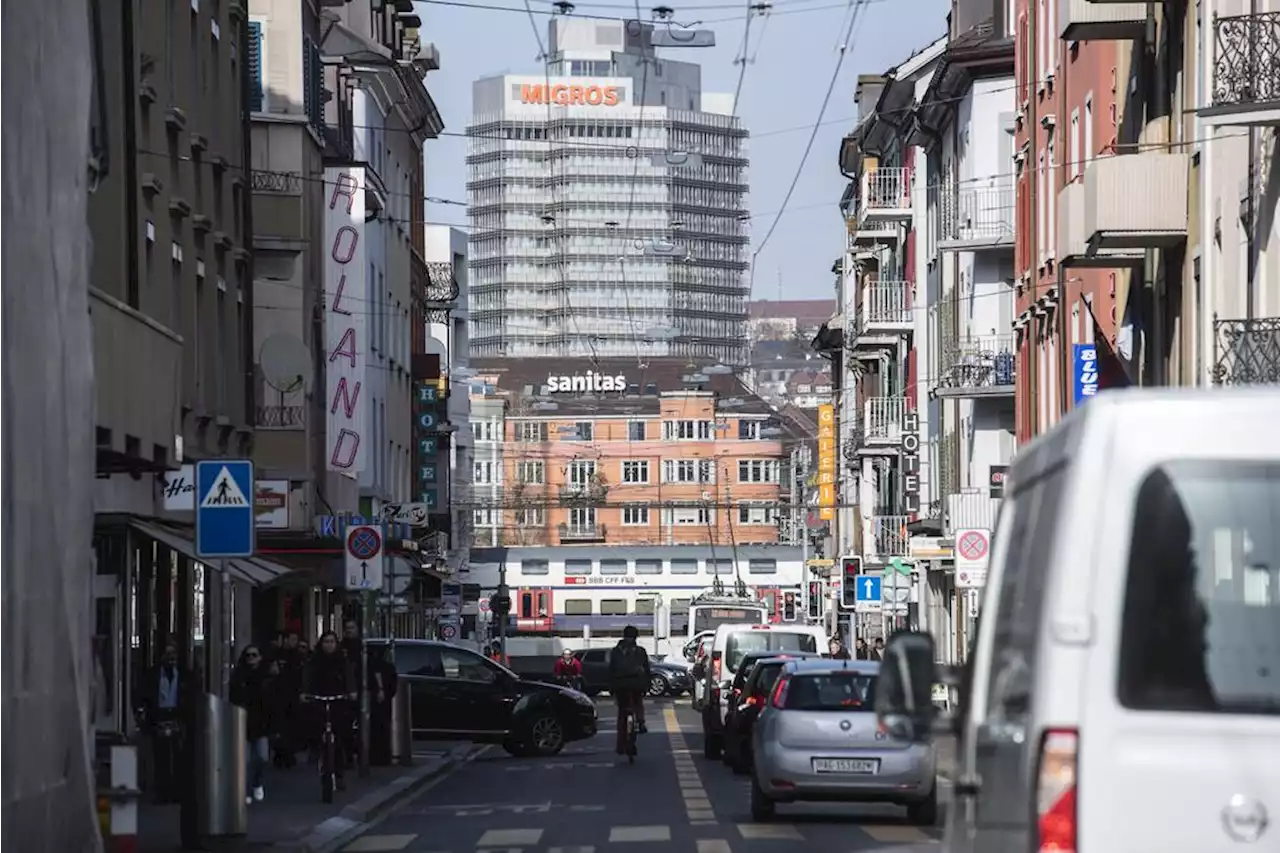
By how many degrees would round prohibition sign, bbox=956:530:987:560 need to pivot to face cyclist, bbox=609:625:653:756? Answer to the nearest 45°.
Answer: approximately 45° to its right

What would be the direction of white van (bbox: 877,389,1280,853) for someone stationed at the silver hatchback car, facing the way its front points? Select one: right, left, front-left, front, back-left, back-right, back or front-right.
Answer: back

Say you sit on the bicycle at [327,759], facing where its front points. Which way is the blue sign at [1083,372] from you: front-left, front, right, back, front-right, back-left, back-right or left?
back-left

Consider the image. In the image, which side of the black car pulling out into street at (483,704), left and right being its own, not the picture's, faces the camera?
right

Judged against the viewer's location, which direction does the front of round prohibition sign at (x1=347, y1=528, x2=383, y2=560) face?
facing the viewer

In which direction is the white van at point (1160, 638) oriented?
away from the camera

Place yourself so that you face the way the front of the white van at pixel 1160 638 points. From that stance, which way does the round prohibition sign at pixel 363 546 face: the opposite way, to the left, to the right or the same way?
the opposite way

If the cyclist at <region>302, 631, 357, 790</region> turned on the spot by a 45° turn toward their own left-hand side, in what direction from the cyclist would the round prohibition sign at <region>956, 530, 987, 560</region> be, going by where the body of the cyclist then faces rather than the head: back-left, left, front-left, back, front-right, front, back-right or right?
left

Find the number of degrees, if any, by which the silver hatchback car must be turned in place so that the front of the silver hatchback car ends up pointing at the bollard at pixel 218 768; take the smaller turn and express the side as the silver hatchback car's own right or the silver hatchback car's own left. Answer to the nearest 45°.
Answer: approximately 135° to the silver hatchback car's own left

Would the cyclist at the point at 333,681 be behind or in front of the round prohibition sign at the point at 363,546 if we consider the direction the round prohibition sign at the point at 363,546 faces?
in front

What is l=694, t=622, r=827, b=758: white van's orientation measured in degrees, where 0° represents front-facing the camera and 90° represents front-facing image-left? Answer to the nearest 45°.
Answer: approximately 180°

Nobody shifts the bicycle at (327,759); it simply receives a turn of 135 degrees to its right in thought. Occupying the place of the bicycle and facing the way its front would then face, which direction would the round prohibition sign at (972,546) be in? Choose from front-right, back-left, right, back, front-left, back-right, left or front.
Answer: right

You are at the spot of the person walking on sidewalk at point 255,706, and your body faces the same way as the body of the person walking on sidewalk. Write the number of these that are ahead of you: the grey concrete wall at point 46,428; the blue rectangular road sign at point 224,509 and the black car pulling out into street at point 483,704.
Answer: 2

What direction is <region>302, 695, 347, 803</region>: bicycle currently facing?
toward the camera
